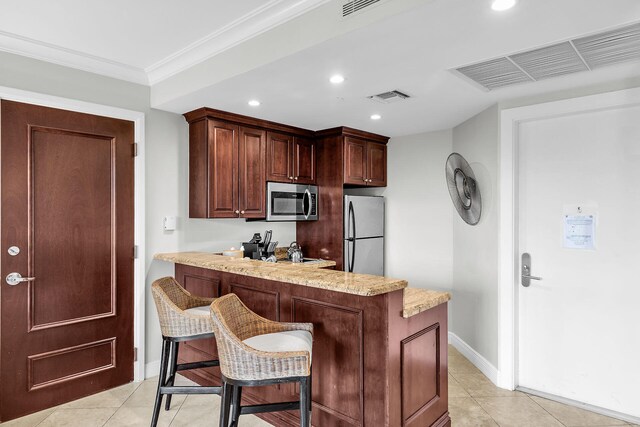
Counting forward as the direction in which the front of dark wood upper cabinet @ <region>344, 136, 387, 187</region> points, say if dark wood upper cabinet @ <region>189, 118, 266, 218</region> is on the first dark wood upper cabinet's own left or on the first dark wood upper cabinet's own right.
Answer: on the first dark wood upper cabinet's own right

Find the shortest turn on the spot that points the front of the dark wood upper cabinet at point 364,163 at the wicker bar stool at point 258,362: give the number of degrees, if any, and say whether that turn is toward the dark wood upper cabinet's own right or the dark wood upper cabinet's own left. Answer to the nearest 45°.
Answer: approximately 45° to the dark wood upper cabinet's own right

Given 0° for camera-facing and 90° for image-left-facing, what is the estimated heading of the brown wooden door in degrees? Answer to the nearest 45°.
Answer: approximately 315°

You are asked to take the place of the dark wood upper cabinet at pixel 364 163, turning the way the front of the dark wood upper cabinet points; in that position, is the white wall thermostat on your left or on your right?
on your right

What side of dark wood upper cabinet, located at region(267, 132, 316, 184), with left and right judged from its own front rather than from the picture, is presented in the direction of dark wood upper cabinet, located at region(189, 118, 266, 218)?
right
